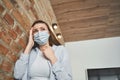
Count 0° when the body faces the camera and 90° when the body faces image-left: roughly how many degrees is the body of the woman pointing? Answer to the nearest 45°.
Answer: approximately 0°
